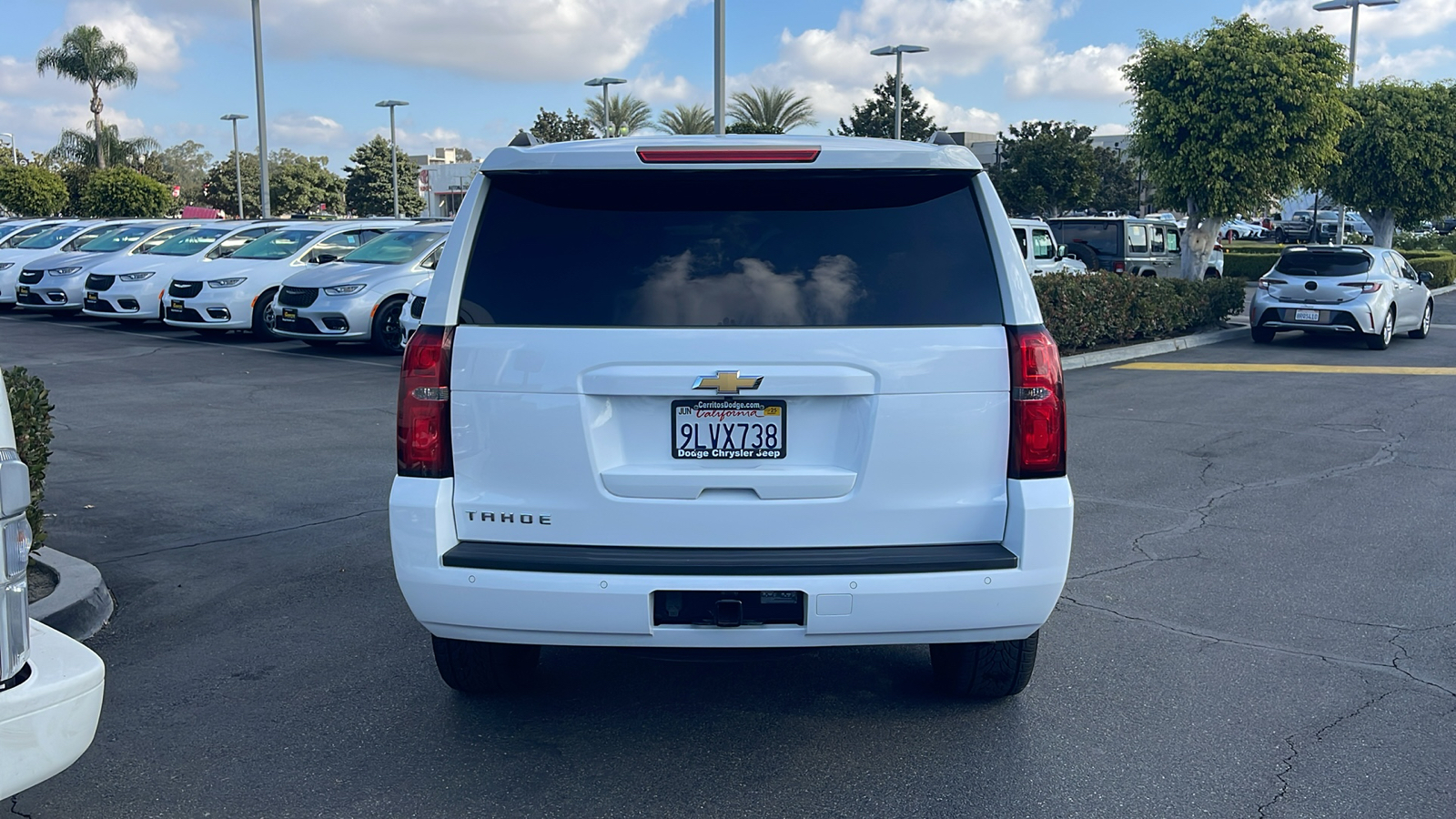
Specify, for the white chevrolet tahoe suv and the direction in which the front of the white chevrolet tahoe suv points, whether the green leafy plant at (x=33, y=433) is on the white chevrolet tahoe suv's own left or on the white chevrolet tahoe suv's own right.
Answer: on the white chevrolet tahoe suv's own left

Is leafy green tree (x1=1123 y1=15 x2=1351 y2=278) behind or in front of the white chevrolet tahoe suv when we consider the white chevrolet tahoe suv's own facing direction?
in front

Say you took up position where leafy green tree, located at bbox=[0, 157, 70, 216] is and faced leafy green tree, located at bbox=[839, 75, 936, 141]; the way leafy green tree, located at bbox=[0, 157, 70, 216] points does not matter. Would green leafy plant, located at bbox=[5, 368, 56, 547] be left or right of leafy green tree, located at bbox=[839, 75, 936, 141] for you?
right

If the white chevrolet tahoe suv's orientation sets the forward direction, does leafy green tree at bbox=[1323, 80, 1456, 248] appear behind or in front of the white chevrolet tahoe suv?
in front

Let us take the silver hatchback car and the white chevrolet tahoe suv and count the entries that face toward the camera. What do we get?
0

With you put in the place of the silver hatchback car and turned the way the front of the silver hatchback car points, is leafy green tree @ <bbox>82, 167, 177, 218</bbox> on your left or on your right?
on your left

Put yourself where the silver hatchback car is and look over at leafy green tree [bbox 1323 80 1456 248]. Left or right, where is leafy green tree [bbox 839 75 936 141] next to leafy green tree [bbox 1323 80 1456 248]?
left

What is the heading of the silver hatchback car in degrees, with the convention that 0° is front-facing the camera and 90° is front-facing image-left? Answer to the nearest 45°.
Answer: approximately 225°

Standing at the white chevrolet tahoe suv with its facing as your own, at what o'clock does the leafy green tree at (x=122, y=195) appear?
The leafy green tree is roughly at 11 o'clock from the white chevrolet tahoe suv.

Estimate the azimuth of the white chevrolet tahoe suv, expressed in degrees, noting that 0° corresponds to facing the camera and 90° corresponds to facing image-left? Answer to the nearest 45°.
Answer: approximately 180°
